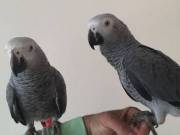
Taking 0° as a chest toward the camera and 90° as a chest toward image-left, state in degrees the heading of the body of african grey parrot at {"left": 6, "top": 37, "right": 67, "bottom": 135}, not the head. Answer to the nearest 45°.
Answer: approximately 45°

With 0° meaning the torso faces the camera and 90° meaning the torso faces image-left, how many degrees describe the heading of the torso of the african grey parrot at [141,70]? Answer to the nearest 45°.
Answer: approximately 90°

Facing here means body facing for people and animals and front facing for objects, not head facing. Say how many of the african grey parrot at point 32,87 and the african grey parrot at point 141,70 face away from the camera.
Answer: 0
